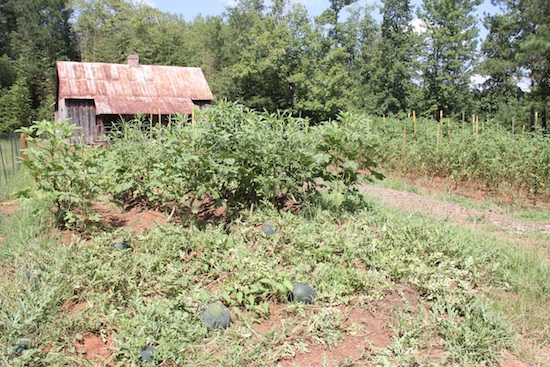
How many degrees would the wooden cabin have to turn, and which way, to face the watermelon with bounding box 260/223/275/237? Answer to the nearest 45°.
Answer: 0° — it already faces it

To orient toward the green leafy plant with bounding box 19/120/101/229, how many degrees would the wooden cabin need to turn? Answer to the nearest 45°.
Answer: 0° — it already faces it

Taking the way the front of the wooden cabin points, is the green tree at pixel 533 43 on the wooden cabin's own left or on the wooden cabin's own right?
on the wooden cabin's own left

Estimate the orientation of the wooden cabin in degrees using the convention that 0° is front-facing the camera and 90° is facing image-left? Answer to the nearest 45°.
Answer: approximately 0°

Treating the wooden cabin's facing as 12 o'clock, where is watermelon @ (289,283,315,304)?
The watermelon is roughly at 12 o'clock from the wooden cabin.

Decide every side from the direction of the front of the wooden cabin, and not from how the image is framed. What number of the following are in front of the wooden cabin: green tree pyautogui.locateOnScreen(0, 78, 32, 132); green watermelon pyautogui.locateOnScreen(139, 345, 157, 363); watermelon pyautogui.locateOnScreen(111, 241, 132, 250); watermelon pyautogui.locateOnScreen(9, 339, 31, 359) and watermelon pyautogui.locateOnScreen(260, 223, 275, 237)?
4

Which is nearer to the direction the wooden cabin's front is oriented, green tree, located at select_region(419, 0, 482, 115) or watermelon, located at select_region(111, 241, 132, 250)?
the watermelon

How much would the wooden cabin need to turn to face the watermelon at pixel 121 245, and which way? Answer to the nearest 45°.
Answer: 0° — it already faces it

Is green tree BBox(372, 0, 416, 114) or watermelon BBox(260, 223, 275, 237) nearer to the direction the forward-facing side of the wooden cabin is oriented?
the watermelon

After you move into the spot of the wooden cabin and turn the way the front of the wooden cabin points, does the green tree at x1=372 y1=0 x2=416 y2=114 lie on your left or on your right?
on your left

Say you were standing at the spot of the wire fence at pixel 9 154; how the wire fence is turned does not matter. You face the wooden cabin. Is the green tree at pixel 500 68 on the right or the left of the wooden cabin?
right

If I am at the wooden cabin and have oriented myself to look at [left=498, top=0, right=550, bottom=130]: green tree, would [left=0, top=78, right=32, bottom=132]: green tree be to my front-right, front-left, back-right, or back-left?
back-left

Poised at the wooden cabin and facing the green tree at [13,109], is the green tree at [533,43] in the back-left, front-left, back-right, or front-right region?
back-right
